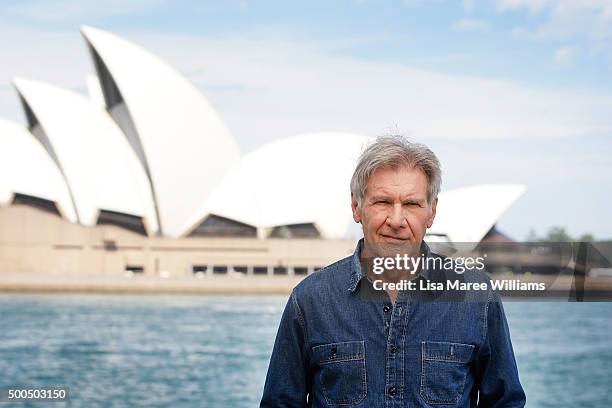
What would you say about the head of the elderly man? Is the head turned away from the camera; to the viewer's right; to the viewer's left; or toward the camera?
toward the camera

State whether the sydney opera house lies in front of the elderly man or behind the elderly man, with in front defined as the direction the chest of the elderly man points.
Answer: behind

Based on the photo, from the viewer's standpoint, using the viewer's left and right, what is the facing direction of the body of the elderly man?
facing the viewer
